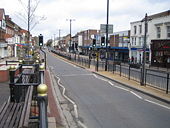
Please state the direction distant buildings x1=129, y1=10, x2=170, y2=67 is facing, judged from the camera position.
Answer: facing the viewer and to the left of the viewer
